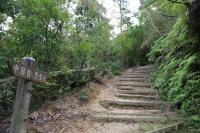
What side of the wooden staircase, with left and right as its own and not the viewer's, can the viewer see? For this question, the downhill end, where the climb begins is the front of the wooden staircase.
front
